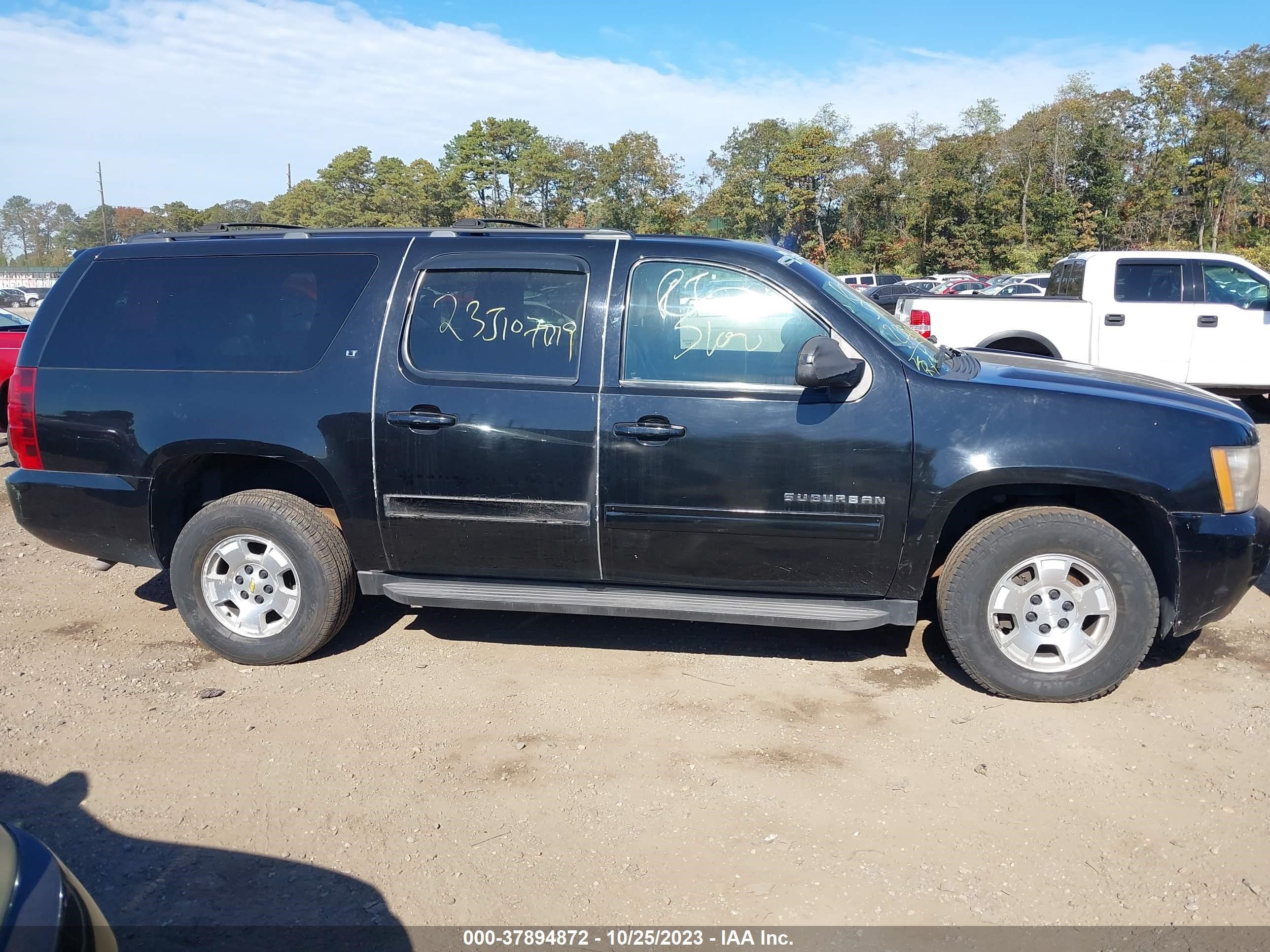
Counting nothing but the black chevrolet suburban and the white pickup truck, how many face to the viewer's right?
2

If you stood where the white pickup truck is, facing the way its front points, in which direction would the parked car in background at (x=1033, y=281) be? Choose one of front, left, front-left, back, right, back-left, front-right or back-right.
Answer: left

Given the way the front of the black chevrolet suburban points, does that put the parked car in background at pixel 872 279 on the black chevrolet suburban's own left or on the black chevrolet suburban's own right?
on the black chevrolet suburban's own left

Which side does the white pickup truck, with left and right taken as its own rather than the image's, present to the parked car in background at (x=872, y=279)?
left

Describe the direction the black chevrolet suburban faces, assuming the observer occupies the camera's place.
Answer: facing to the right of the viewer

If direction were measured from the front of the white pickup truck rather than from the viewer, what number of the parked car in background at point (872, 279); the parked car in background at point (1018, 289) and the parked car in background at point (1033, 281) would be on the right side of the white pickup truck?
0

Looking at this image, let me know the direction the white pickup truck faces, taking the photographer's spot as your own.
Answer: facing to the right of the viewer

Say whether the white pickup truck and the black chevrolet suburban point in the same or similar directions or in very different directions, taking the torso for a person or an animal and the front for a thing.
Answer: same or similar directions

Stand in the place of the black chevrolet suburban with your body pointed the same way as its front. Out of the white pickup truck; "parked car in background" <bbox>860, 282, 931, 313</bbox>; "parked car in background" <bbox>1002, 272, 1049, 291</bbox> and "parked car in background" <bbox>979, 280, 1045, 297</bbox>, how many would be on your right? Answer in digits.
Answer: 0

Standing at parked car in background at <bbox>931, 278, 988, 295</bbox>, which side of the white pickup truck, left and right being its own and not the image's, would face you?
left

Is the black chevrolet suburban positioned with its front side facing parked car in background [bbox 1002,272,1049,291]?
no

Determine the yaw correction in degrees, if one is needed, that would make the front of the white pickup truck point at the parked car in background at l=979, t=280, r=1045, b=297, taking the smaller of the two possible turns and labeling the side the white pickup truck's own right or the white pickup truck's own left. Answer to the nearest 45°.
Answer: approximately 90° to the white pickup truck's own left

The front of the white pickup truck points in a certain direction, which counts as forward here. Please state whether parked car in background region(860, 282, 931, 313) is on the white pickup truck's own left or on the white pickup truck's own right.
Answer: on the white pickup truck's own left

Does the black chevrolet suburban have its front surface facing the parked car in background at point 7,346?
no
